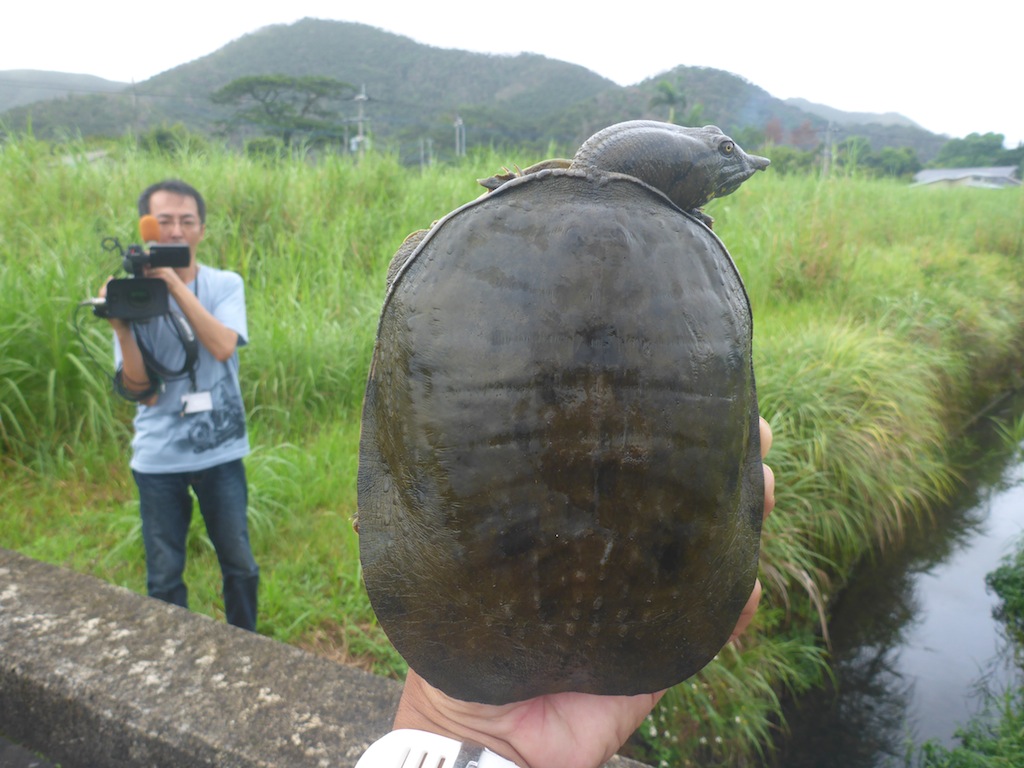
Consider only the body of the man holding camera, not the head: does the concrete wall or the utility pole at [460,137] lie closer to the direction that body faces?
the concrete wall

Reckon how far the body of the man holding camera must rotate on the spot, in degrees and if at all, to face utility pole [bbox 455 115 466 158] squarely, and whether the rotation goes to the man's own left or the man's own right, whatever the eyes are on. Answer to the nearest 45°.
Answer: approximately 135° to the man's own left

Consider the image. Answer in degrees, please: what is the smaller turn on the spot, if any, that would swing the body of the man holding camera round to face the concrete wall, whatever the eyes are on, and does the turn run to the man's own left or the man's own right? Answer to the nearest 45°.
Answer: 0° — they already face it

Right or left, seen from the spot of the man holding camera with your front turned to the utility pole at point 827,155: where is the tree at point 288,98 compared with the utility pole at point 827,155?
left

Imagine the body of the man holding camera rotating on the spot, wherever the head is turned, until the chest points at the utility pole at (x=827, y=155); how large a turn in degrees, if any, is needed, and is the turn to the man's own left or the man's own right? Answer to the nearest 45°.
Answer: approximately 135° to the man's own left

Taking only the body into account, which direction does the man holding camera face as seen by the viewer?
toward the camera

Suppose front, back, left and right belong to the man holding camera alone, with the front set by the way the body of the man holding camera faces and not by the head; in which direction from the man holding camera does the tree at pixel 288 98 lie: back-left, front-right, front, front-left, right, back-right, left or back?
back

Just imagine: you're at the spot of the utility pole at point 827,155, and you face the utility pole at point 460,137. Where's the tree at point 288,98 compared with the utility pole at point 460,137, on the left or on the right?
right

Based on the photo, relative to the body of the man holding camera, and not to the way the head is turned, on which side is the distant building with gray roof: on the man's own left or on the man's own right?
on the man's own left

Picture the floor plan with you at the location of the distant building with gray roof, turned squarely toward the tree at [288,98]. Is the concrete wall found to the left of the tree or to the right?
left
